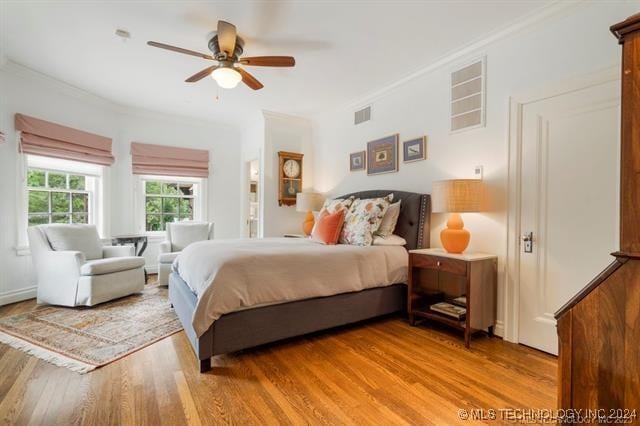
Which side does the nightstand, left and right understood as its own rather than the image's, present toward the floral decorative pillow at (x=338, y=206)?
right

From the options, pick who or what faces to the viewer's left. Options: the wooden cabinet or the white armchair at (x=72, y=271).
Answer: the wooden cabinet

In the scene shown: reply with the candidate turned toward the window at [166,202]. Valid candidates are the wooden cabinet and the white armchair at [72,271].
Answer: the wooden cabinet

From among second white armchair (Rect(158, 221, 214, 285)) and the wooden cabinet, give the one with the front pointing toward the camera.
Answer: the second white armchair

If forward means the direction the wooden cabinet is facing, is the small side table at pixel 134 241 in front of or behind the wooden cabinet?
in front

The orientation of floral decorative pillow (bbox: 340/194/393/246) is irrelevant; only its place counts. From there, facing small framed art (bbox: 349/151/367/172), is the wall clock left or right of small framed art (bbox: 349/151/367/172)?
left

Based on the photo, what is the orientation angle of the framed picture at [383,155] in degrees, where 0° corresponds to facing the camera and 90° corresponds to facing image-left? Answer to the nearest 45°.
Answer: approximately 45°

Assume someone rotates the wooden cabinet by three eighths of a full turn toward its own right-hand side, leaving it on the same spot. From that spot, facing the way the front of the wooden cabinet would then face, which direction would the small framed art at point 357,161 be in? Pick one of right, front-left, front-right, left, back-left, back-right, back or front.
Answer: left

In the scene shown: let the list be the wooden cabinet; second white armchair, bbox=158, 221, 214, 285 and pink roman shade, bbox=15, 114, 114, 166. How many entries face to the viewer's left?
1

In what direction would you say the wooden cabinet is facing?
to the viewer's left

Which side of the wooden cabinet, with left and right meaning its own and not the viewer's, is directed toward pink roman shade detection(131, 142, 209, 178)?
front

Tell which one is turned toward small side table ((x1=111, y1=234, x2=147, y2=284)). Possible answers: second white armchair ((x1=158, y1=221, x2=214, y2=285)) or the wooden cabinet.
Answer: the wooden cabinet

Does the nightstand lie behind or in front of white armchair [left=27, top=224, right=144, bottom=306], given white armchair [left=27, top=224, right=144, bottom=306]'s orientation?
in front

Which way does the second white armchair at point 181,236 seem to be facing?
toward the camera

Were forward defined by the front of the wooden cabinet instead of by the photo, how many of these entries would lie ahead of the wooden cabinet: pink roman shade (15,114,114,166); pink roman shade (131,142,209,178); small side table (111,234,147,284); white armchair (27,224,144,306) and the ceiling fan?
5
